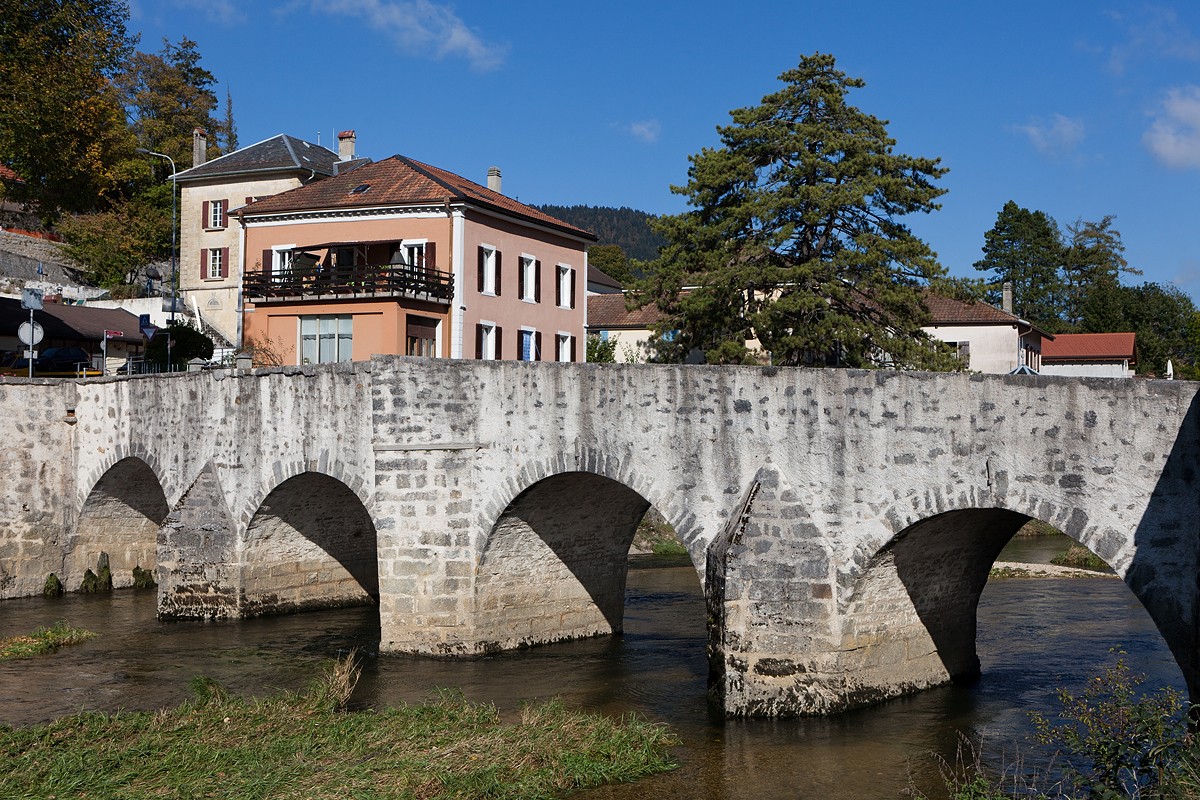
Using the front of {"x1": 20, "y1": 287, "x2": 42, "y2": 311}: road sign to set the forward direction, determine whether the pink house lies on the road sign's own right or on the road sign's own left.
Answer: on the road sign's own left

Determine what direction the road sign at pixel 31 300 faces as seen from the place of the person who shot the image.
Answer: facing the viewer

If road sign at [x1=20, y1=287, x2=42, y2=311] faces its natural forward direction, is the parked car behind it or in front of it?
behind

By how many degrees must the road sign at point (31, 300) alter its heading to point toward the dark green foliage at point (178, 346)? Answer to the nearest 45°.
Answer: approximately 135° to its left
